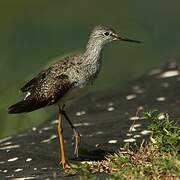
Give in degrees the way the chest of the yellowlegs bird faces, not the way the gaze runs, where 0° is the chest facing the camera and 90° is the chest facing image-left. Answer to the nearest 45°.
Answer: approximately 270°
